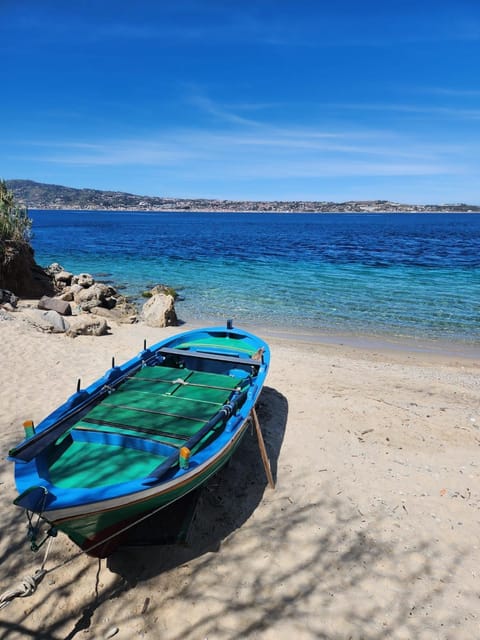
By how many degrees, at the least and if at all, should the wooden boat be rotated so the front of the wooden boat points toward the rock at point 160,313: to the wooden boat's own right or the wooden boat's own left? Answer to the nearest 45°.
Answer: approximately 135° to the wooden boat's own right

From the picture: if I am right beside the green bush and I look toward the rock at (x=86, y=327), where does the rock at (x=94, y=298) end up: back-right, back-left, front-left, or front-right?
front-left

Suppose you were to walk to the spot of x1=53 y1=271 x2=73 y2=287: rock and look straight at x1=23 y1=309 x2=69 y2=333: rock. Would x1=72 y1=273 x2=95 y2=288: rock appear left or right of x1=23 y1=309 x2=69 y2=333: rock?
left

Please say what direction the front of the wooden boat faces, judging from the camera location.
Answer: facing the viewer and to the left of the viewer

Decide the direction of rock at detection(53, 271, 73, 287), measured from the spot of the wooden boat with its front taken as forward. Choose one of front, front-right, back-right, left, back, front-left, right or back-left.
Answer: back-right

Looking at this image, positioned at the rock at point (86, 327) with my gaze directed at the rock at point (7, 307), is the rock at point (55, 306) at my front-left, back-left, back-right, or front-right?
front-right

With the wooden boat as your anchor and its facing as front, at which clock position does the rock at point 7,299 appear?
The rock is roughly at 4 o'clock from the wooden boat.

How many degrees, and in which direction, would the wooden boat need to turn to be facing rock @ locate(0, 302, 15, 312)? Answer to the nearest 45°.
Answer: approximately 135° to its right
